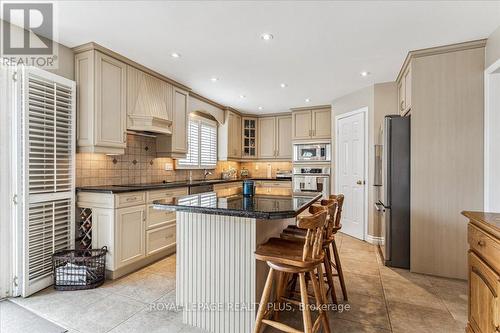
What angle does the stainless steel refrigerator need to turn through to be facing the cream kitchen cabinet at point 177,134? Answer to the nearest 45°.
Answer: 0° — it already faces it

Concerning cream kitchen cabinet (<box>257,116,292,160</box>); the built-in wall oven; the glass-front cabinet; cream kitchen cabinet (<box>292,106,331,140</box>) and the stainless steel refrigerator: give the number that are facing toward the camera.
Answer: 4

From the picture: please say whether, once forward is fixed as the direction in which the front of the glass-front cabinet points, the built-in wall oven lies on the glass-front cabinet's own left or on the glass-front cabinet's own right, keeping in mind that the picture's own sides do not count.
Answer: on the glass-front cabinet's own left

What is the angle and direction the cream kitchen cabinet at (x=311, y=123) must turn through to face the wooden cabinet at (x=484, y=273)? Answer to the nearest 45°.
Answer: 0° — it already faces it

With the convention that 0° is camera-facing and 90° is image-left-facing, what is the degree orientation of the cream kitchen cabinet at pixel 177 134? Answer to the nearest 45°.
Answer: approximately 315°

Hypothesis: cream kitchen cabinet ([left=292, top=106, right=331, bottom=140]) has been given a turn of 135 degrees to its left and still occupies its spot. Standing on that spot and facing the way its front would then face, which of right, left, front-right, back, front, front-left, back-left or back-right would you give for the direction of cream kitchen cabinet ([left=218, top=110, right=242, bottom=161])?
back-left

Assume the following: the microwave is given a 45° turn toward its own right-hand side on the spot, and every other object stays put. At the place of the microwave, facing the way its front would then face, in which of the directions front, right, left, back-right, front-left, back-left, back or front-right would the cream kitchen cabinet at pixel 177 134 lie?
front

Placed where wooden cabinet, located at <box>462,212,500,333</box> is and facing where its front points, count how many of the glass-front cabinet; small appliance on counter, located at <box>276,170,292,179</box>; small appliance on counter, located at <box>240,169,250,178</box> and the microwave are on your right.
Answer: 4

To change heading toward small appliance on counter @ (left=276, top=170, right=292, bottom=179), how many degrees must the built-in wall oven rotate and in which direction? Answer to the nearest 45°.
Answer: approximately 135° to its right

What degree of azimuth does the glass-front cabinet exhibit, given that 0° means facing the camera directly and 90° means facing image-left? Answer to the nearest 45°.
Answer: approximately 0°

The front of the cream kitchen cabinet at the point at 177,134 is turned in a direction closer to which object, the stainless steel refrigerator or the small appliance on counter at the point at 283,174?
the stainless steel refrigerator

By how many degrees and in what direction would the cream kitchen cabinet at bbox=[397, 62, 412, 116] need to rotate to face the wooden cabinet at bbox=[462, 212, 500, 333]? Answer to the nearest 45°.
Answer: approximately 90° to its left

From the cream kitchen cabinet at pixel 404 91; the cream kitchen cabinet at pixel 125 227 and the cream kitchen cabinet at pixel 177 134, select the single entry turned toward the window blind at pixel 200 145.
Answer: the cream kitchen cabinet at pixel 404 91

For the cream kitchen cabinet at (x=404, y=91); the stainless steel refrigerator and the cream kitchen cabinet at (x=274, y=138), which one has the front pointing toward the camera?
the cream kitchen cabinet at (x=274, y=138)

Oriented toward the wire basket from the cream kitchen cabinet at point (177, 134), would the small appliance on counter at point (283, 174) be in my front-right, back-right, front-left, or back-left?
back-left

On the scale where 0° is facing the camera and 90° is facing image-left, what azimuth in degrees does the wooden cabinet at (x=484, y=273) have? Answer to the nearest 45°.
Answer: approximately 45°

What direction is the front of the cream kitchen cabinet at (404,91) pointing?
to the viewer's left

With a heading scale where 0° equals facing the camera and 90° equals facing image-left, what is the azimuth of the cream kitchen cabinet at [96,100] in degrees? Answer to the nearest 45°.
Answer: approximately 315°
